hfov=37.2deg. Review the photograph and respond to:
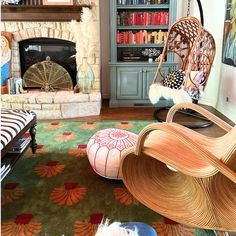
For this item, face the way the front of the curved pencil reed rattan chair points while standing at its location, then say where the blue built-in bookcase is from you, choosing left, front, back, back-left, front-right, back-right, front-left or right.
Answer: front-right

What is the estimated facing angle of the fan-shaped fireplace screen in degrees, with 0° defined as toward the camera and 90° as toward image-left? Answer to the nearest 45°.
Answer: approximately 0°

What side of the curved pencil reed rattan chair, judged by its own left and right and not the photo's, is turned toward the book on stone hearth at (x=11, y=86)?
front

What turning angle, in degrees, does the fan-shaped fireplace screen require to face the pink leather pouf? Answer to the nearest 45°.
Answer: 0° — it already faces it

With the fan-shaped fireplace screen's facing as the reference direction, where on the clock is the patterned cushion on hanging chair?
The patterned cushion on hanging chair is roughly at 10 o'clock from the fan-shaped fireplace screen.

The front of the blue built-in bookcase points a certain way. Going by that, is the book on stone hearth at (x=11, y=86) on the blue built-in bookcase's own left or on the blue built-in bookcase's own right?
on the blue built-in bookcase's own right

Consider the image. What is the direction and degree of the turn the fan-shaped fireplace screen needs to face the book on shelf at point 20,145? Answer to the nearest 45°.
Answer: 0° — it already faces it

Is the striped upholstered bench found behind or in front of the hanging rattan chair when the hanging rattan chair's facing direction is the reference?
in front

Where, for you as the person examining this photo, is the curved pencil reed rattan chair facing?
facing away from the viewer and to the left of the viewer
